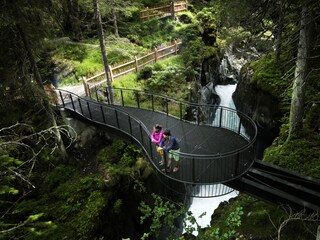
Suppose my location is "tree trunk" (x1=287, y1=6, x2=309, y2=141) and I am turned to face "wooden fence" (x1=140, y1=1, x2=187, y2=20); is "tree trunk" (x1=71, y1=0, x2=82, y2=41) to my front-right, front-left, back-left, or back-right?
front-left

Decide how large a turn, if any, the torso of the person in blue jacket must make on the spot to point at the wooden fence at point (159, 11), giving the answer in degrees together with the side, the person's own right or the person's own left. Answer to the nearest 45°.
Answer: approximately 135° to the person's own right

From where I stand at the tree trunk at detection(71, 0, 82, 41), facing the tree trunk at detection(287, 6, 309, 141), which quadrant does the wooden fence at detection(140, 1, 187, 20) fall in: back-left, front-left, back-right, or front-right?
front-left

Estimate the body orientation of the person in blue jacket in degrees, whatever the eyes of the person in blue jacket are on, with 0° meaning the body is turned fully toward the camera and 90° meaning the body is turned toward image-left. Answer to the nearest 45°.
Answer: approximately 45°

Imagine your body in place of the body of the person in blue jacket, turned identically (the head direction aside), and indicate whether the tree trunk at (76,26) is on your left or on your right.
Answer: on your right

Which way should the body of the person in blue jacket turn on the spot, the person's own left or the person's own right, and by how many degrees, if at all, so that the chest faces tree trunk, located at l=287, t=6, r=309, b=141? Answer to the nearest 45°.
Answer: approximately 180°

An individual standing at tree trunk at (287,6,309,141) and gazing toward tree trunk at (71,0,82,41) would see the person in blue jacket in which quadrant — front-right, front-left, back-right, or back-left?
front-left

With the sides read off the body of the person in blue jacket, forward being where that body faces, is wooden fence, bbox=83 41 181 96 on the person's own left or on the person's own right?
on the person's own right

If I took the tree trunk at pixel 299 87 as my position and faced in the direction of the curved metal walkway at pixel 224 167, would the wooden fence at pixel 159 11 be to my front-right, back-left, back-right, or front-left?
back-right

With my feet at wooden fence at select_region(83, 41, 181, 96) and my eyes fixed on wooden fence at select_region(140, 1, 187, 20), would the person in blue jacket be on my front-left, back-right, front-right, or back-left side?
back-right
